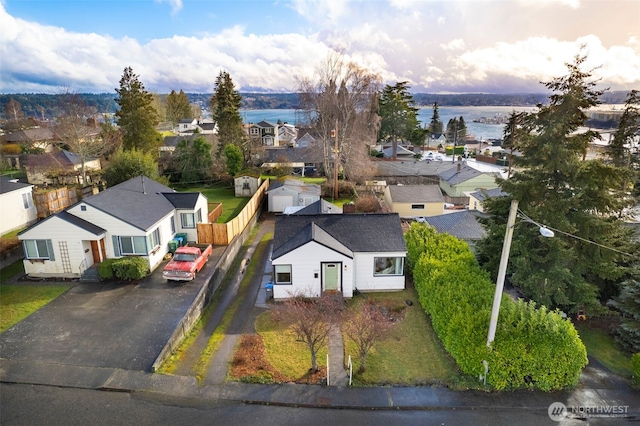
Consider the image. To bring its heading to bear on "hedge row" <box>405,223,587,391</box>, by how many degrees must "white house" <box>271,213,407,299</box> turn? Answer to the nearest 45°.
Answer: approximately 45° to its left

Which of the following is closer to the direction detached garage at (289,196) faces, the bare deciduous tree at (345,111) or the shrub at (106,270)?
the shrub

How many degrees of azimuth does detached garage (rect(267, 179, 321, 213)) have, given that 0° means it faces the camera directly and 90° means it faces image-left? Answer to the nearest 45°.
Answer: approximately 0°

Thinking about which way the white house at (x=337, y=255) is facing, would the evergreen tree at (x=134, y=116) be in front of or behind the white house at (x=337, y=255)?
behind

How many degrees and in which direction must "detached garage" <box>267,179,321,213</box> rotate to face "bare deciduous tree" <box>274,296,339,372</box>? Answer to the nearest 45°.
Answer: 0° — it already faces it

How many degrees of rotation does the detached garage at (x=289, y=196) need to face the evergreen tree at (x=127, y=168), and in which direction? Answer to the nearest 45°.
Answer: approximately 90° to its right

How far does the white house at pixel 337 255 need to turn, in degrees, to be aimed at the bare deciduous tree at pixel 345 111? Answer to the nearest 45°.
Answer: approximately 180°

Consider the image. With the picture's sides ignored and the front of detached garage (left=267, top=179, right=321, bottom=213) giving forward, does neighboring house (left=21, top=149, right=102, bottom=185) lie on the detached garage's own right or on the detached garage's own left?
on the detached garage's own right

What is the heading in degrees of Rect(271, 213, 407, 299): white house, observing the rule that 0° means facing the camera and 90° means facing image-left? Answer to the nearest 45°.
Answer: approximately 0°

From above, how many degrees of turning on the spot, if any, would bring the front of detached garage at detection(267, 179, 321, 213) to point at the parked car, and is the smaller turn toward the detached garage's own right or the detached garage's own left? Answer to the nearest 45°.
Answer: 0° — it already faces it

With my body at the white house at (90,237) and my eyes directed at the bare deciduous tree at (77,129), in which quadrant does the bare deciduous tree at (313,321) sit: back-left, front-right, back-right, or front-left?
back-right

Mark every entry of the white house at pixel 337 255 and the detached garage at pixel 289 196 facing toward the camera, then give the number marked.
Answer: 2
